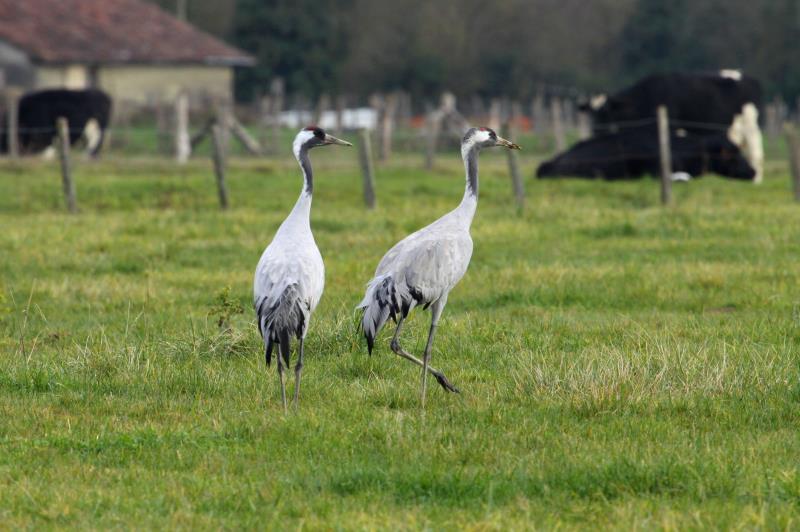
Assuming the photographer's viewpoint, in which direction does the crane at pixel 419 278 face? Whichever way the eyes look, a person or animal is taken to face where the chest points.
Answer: facing to the right of the viewer

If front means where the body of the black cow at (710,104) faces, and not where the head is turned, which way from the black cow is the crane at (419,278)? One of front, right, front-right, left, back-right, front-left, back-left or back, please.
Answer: left

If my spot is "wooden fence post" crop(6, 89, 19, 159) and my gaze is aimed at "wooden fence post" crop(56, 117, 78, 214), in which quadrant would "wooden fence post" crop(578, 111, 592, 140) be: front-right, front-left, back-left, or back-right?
back-left

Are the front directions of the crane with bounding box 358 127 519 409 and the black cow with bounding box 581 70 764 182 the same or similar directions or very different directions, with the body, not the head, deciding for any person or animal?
very different directions

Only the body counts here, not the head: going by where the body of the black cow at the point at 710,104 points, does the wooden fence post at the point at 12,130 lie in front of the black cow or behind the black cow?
in front
